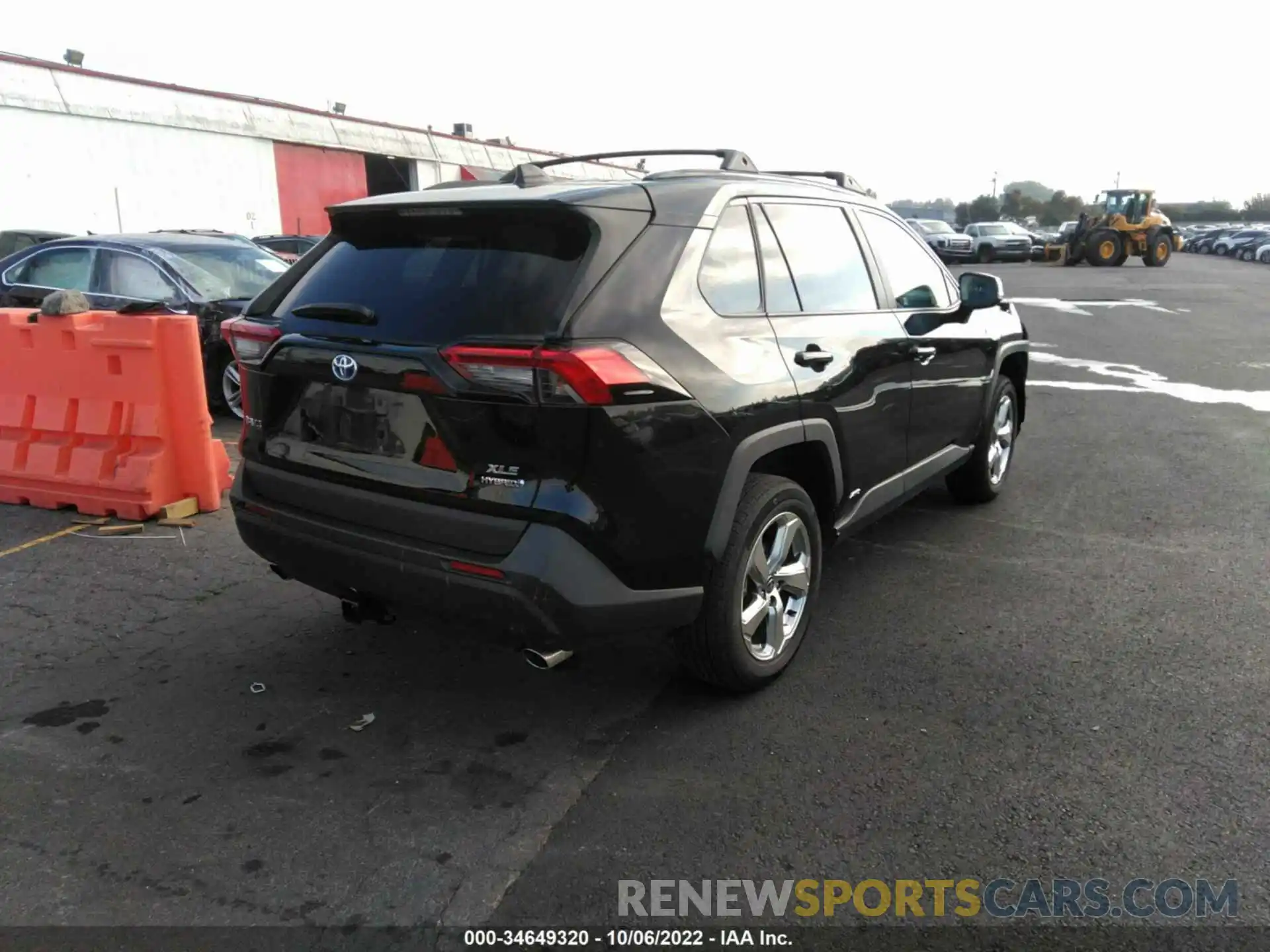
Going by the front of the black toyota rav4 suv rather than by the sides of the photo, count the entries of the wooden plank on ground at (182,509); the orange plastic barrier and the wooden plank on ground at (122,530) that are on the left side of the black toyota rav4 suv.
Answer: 3

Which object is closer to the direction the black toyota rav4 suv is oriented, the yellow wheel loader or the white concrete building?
the yellow wheel loader

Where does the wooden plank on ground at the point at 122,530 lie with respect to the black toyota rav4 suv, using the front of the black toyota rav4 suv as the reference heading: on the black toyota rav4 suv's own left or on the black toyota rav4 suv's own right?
on the black toyota rav4 suv's own left

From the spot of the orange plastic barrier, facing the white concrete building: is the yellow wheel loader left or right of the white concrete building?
right

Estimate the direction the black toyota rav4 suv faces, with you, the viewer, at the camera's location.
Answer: facing away from the viewer and to the right of the viewer

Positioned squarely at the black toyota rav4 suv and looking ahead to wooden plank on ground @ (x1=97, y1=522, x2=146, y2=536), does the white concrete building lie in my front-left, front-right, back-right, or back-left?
front-right

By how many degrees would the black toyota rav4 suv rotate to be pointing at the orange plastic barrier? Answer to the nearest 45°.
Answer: approximately 90° to its left

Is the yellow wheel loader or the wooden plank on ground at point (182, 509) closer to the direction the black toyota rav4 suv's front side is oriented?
the yellow wheel loader

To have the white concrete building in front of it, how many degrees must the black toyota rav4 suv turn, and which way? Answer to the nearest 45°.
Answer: approximately 90° to its left

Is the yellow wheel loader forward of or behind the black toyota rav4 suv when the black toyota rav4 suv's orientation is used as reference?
forward

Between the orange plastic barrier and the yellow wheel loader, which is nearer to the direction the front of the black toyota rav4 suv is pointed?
the yellow wheel loader

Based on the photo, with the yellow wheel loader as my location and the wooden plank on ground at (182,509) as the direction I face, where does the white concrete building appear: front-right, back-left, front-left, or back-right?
front-right

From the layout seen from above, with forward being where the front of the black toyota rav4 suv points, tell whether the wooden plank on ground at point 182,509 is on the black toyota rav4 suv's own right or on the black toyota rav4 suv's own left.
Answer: on the black toyota rav4 suv's own left
